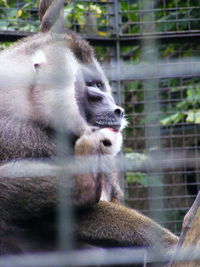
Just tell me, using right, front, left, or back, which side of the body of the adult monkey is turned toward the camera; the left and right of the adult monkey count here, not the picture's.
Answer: right

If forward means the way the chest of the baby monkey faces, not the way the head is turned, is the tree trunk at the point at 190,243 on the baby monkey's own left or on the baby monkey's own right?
on the baby monkey's own left

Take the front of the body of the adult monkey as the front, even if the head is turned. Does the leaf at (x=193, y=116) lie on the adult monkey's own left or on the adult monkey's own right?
on the adult monkey's own left
